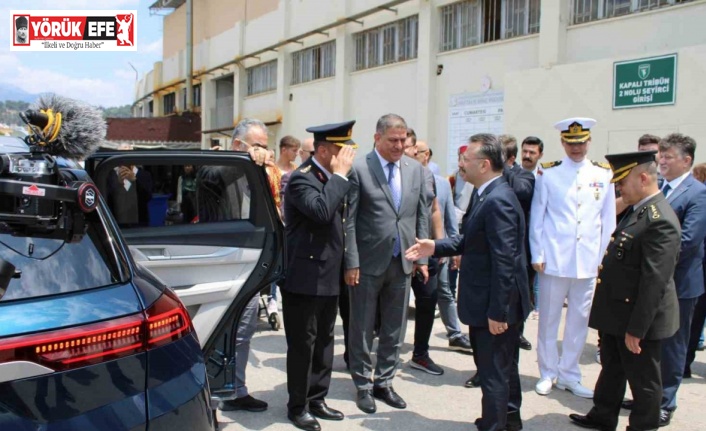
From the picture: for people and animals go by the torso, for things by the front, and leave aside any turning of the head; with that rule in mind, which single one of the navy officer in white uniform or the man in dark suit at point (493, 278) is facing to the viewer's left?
the man in dark suit

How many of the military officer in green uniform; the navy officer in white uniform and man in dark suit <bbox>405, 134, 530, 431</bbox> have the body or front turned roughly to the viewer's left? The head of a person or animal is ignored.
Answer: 2

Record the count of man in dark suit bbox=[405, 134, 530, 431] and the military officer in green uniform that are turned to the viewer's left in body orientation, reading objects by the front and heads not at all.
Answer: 2

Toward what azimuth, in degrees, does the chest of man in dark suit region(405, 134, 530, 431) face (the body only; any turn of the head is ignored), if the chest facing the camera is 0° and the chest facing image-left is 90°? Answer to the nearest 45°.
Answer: approximately 90°

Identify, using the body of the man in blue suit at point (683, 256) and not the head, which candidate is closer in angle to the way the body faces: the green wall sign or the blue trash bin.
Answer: the blue trash bin

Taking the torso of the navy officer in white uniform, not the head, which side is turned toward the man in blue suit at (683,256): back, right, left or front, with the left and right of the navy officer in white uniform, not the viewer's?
left

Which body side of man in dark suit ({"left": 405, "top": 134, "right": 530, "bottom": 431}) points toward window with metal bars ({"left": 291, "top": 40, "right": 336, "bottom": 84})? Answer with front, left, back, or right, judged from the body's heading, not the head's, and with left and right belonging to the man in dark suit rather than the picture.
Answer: right

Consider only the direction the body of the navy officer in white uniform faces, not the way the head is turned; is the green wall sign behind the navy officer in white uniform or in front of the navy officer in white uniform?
behind

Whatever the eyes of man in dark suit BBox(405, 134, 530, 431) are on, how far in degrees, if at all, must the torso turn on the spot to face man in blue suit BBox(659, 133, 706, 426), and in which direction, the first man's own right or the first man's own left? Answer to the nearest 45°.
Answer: approximately 135° to the first man's own right

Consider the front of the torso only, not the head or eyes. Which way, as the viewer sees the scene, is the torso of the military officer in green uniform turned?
to the viewer's left

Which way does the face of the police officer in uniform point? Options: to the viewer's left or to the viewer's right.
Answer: to the viewer's right

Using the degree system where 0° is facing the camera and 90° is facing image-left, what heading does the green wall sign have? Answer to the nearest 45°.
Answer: approximately 45°
